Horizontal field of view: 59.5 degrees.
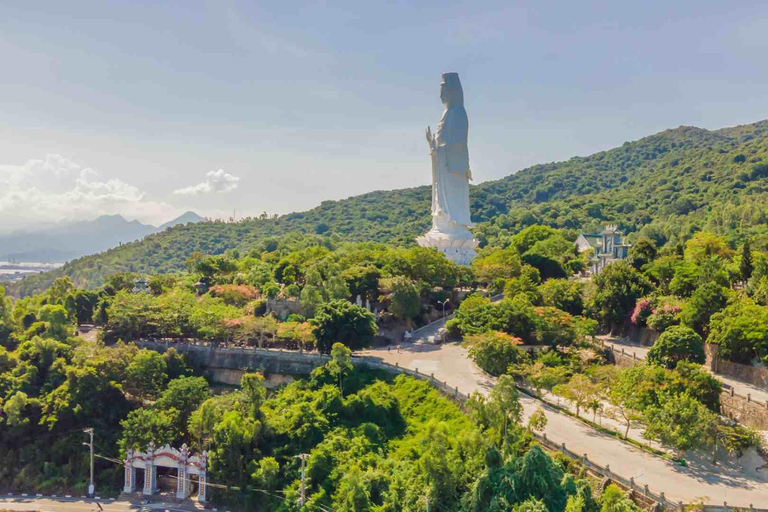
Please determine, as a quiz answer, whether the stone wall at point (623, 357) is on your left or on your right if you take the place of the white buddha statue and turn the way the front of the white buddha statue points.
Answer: on your left

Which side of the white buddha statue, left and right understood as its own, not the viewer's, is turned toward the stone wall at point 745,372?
left

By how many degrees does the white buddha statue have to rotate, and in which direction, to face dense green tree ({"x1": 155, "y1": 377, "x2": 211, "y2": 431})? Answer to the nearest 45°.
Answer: approximately 45° to its left

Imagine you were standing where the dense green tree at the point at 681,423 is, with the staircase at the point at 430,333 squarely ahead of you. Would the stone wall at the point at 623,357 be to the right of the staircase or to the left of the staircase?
right

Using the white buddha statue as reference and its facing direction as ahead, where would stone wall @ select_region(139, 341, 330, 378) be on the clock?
The stone wall is roughly at 10 o'clock from the white buddha statue.

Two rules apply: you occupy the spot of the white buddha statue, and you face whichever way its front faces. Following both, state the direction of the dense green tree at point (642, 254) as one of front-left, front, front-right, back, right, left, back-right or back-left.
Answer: back-left

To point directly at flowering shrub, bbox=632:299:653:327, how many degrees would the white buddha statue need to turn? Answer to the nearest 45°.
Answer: approximately 135° to its left

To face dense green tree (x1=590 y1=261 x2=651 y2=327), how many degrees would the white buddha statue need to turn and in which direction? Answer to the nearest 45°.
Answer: approximately 135° to its left

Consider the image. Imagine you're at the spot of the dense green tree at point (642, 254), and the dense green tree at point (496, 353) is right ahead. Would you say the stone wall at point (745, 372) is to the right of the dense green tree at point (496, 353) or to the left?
left

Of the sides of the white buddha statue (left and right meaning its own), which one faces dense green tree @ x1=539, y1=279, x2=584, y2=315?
left

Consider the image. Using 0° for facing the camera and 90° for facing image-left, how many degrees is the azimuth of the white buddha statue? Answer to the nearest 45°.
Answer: approximately 90°

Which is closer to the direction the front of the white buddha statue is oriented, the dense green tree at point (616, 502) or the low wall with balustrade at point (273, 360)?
the low wall with balustrade

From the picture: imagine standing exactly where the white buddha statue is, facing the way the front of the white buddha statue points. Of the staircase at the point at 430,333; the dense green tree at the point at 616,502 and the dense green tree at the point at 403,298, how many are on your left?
3
